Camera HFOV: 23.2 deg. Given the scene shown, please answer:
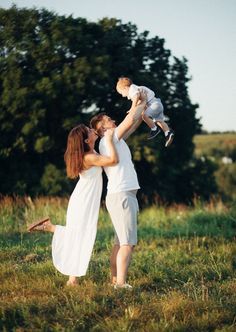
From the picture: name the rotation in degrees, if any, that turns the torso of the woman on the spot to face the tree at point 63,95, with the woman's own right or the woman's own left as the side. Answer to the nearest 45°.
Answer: approximately 90° to the woman's own left

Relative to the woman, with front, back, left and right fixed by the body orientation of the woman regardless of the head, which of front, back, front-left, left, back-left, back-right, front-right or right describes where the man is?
front-right

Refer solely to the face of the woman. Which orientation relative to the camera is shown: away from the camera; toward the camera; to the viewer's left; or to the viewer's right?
to the viewer's right

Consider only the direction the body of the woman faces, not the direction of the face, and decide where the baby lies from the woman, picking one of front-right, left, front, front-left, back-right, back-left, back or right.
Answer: front-left

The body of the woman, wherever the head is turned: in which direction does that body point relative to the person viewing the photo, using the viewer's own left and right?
facing to the right of the viewer
